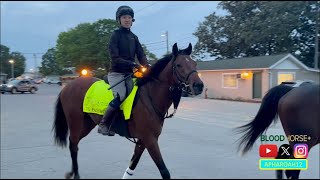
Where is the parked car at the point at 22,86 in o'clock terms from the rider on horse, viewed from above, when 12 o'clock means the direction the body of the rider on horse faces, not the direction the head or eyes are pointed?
The parked car is roughly at 7 o'clock from the rider on horse.

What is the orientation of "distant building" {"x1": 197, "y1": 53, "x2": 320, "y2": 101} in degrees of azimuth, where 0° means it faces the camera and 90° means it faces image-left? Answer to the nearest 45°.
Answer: approximately 45°

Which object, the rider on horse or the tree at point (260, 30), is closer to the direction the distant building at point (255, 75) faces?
the rider on horse

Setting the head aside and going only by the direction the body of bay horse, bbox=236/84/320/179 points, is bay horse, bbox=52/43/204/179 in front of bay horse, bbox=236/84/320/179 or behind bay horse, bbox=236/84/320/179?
behind

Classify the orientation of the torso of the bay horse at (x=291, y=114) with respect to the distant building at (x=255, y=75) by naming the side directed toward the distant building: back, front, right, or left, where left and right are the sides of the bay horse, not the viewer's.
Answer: left

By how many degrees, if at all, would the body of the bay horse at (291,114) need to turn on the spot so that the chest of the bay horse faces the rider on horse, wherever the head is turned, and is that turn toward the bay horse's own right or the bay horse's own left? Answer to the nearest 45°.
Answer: approximately 180°

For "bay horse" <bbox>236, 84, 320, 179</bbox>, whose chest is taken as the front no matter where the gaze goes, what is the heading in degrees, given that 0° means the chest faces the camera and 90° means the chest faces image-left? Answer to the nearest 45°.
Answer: approximately 270°

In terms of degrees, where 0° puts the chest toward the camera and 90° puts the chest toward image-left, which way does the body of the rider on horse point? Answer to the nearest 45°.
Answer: approximately 315°

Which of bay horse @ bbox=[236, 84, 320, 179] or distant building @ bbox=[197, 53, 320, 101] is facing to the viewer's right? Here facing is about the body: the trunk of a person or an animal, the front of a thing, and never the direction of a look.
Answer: the bay horse

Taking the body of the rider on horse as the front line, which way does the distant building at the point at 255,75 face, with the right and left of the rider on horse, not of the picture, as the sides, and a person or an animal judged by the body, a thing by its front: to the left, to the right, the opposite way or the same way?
to the right
